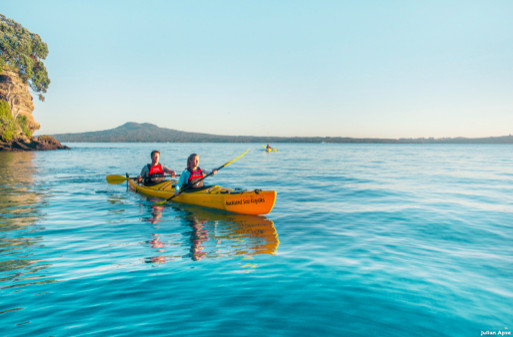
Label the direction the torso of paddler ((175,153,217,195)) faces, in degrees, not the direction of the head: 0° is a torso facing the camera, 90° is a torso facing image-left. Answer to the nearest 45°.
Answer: approximately 315°
